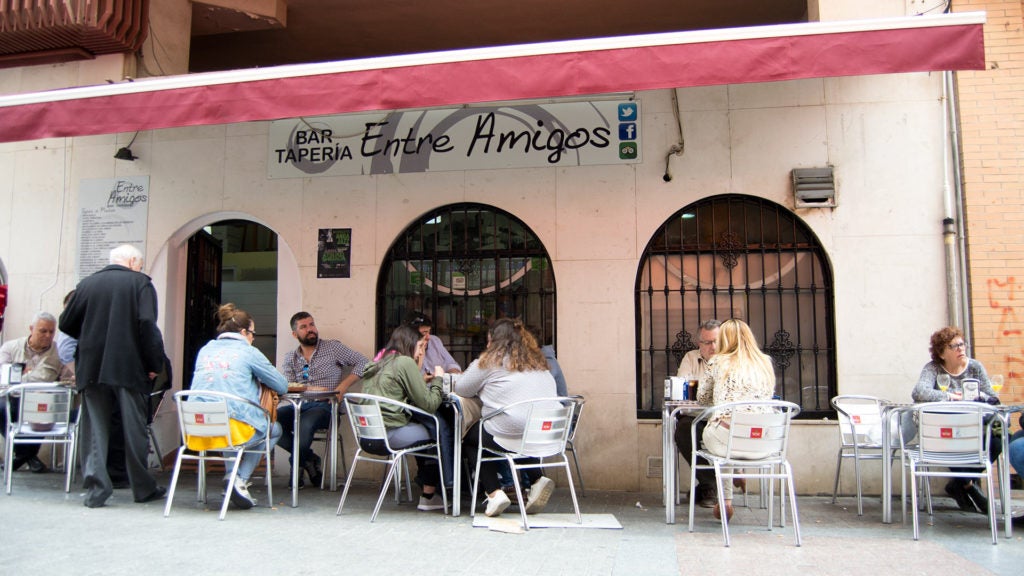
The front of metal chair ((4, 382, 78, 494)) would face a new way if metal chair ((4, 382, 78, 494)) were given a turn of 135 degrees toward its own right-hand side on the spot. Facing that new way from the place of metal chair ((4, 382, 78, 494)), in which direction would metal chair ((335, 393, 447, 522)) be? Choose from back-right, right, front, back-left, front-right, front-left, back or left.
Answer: front

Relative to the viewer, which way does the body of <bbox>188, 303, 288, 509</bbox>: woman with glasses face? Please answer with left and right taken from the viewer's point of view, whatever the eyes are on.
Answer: facing away from the viewer and to the right of the viewer

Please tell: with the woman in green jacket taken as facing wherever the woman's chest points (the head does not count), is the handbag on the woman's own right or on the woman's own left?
on the woman's own left

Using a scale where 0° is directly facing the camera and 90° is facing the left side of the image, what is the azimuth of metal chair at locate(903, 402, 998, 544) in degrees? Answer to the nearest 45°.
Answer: approximately 180°

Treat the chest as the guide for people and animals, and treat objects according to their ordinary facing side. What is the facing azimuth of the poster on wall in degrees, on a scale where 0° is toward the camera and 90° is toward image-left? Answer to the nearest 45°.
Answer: approximately 0°

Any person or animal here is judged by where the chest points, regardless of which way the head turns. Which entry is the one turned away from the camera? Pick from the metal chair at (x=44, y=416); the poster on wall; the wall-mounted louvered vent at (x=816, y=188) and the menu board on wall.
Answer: the metal chair

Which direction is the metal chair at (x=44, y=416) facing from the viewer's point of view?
away from the camera

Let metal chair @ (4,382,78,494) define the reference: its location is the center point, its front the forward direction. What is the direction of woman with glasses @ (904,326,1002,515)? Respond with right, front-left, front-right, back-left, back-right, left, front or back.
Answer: back-right

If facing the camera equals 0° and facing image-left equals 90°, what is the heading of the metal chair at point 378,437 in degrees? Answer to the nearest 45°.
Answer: approximately 225°

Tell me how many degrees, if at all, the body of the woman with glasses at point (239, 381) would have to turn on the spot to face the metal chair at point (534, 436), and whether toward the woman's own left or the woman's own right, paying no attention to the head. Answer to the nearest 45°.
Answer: approximately 90° to the woman's own right

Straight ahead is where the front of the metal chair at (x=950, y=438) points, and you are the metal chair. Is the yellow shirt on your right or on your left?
on your left

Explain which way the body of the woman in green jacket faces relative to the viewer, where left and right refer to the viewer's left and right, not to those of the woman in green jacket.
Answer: facing away from the viewer and to the right of the viewer
